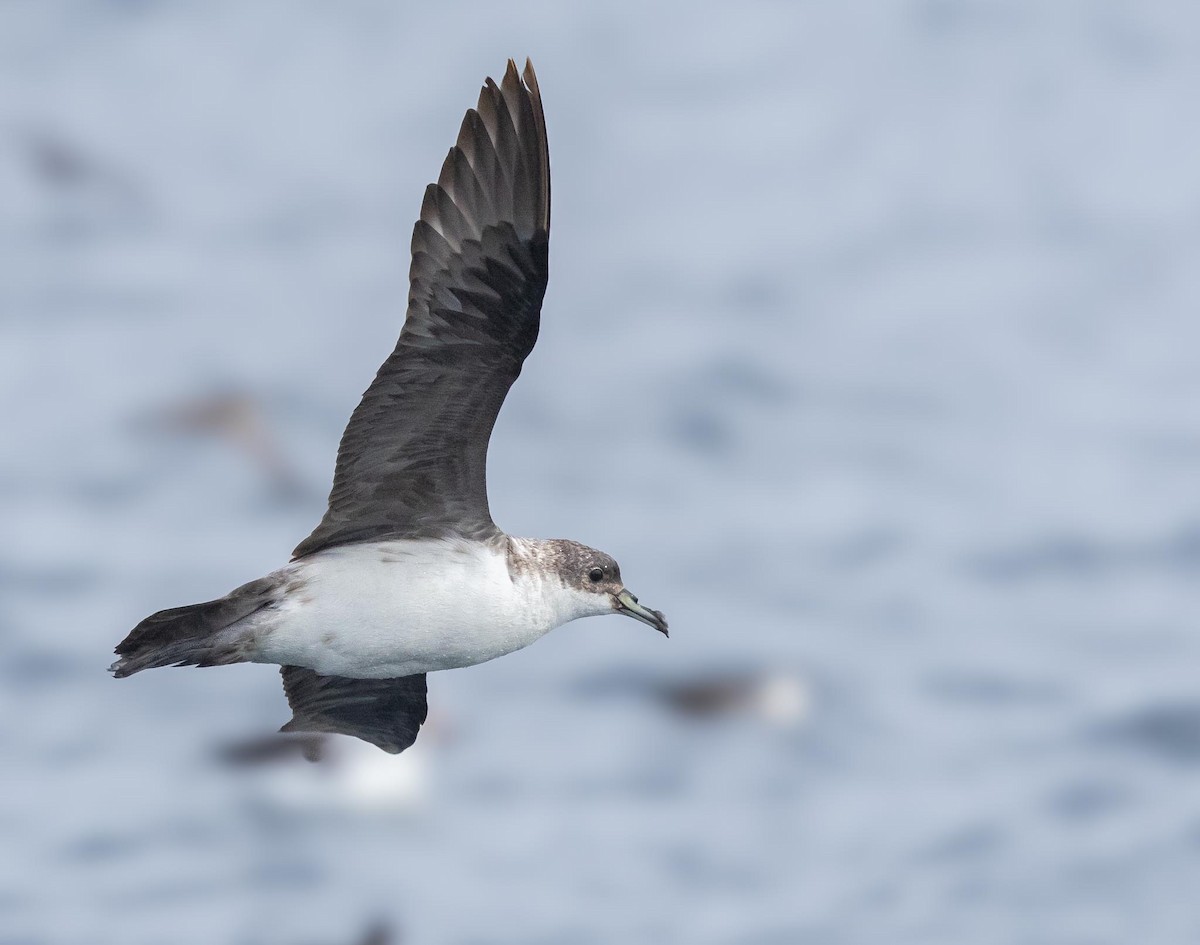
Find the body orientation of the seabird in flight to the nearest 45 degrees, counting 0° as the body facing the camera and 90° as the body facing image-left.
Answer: approximately 270°
